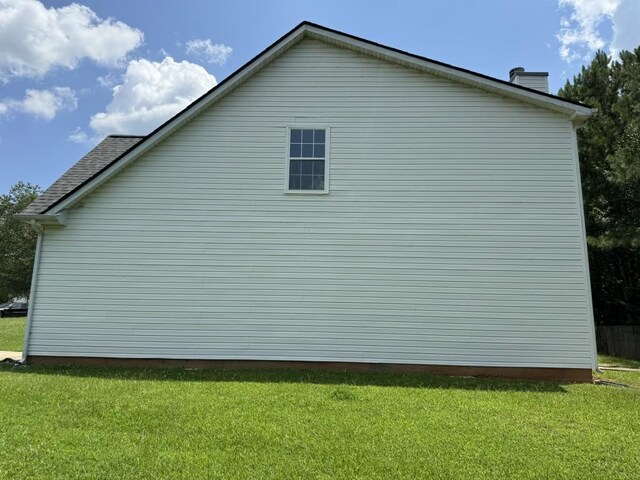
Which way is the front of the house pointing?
to the viewer's left

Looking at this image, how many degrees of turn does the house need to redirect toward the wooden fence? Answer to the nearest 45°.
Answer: approximately 135° to its right
